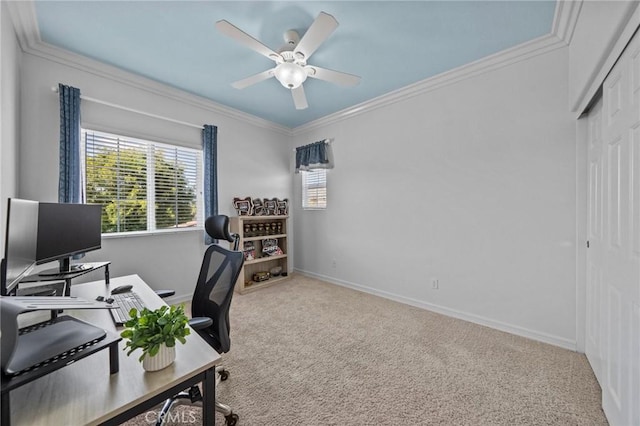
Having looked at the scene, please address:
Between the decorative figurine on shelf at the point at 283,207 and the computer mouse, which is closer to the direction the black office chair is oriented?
the computer mouse

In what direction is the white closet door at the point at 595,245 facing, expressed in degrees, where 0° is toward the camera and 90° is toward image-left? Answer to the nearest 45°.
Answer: approximately 90°

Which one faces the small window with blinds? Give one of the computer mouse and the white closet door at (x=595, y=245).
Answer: the white closet door

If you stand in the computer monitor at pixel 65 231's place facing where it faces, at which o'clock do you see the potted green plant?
The potted green plant is roughly at 1 o'clock from the computer monitor.

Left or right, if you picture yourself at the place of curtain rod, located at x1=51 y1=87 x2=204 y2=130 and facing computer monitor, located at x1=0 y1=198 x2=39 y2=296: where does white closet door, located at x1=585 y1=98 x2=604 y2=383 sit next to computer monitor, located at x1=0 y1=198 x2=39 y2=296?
left

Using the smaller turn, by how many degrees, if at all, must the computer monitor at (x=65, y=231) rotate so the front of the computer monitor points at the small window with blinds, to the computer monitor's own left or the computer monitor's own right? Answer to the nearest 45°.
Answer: approximately 45° to the computer monitor's own left

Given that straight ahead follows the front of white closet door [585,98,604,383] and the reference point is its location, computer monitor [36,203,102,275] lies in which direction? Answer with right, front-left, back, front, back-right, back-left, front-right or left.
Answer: front-left

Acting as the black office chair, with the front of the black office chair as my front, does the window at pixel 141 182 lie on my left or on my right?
on my right

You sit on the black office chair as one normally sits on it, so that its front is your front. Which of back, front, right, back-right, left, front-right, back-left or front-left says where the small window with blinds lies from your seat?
back

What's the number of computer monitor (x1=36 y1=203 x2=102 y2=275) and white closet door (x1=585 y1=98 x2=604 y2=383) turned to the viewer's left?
1

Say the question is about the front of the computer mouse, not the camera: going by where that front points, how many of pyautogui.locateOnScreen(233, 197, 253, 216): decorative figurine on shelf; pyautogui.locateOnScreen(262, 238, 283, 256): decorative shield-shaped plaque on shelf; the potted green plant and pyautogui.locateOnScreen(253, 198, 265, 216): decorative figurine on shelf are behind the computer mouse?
3

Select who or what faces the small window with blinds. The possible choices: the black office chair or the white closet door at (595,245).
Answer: the white closet door
